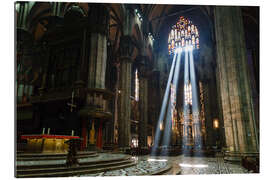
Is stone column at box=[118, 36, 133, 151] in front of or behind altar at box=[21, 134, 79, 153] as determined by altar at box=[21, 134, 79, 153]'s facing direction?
behind

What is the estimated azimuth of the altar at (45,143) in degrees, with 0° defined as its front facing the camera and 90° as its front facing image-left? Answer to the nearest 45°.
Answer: approximately 0°

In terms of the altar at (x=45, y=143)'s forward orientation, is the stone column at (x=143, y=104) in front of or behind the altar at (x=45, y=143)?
behind

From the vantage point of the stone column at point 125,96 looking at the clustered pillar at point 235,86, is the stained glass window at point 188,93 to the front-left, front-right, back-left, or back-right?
back-left

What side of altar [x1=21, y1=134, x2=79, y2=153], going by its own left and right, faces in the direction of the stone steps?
front

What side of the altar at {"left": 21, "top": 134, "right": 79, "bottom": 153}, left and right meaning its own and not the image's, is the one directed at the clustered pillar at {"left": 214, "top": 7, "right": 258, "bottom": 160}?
left

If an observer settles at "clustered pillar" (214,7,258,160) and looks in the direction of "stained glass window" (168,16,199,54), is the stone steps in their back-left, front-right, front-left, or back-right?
back-left
